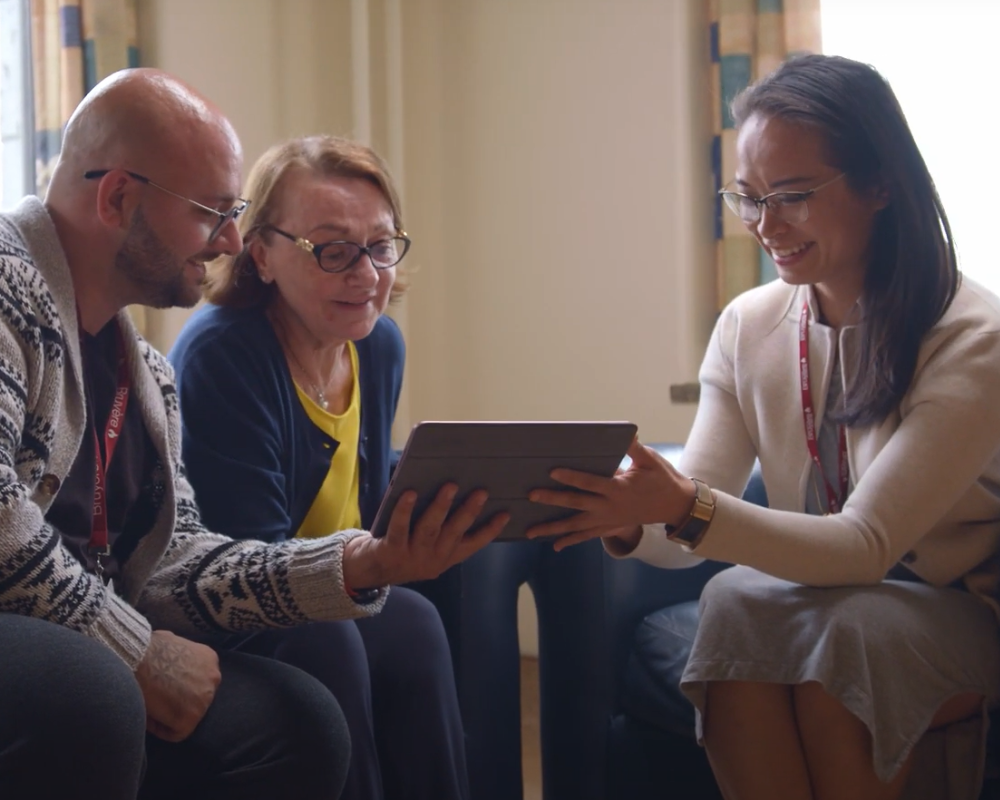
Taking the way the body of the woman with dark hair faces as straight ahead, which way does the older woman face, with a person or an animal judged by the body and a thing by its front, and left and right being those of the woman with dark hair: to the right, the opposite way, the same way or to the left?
to the left

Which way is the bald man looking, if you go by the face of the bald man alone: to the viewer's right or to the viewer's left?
to the viewer's right

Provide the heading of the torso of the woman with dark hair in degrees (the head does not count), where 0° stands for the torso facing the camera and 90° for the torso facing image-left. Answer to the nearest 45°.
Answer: approximately 45°

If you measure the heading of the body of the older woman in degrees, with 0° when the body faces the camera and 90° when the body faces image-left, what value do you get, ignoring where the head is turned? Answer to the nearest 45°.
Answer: approximately 315°

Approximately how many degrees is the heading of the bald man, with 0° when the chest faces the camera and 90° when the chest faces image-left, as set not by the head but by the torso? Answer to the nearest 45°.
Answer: approximately 315°
